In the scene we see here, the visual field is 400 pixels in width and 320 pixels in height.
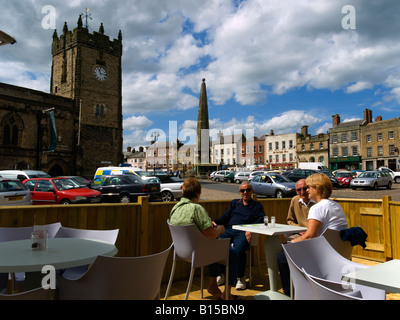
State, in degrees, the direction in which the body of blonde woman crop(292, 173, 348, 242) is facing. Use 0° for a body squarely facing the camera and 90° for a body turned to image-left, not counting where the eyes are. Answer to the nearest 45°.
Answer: approximately 90°

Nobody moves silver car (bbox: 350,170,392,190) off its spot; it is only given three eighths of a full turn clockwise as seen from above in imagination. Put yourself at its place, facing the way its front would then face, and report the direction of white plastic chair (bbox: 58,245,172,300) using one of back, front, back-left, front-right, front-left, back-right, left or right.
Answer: back

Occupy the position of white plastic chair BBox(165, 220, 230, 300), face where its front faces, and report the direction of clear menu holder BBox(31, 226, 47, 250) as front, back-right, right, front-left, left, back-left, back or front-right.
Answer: back

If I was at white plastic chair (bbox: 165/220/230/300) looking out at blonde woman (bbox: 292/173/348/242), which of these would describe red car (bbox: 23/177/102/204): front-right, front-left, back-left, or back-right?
back-left

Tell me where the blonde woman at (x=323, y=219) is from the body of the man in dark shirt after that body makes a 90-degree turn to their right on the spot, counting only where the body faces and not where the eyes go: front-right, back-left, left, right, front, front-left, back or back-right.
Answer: back-left

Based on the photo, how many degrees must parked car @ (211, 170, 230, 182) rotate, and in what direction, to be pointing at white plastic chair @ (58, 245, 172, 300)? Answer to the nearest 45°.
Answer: approximately 45° to its left

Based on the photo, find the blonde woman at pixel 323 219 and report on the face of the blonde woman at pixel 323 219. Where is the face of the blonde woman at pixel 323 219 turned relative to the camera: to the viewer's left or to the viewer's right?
to the viewer's left

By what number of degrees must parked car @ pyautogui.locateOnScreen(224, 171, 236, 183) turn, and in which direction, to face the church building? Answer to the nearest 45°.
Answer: approximately 45° to its right

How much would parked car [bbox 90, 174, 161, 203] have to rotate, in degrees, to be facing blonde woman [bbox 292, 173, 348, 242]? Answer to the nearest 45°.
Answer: approximately 135° to its left

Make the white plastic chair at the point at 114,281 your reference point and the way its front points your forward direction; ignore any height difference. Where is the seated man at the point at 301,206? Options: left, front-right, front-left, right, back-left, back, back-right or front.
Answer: right

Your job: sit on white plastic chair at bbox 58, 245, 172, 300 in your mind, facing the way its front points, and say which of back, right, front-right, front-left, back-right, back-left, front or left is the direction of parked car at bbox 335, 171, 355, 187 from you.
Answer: right

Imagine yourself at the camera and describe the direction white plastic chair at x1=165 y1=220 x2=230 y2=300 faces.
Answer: facing away from the viewer and to the right of the viewer

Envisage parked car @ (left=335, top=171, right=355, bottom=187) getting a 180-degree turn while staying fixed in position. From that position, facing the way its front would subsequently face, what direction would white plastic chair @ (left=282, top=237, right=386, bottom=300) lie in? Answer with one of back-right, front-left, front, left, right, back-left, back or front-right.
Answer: back-right
